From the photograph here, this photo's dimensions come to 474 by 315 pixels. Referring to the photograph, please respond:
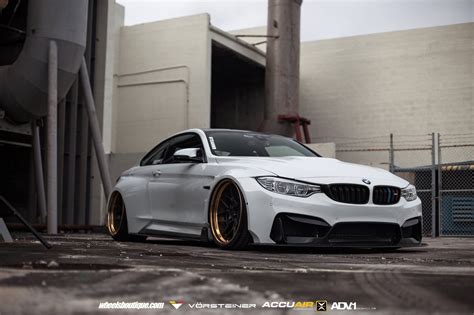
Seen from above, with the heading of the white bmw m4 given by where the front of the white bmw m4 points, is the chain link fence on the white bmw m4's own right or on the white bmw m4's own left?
on the white bmw m4's own left

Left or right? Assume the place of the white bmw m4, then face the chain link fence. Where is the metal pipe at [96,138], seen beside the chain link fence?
left

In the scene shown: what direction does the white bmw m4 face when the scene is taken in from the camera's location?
facing the viewer and to the right of the viewer

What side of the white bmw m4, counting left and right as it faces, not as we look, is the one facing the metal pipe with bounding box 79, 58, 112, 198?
back

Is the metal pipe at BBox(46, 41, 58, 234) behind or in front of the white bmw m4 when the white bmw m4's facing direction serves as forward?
behind

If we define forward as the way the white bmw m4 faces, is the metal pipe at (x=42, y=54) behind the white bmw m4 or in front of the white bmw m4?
behind

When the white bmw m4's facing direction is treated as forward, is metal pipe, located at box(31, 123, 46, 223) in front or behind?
behind

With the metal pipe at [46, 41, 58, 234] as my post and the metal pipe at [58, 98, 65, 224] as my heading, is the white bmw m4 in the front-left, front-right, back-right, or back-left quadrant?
back-right
